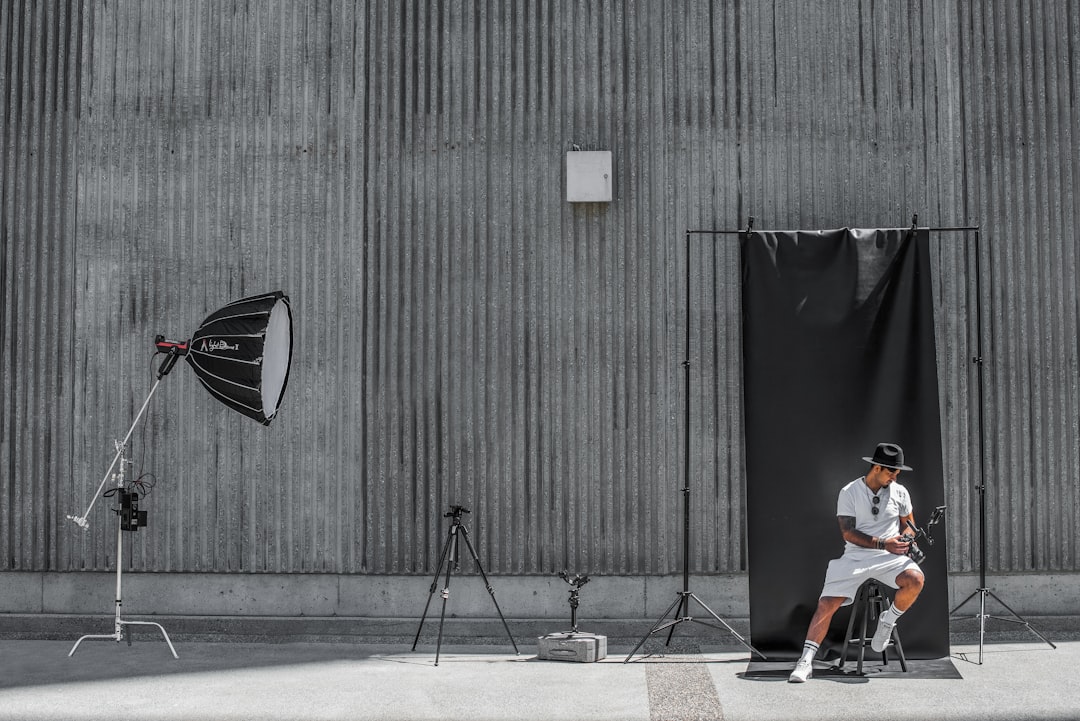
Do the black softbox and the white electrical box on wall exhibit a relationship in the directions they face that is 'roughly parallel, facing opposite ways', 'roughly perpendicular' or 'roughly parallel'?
roughly perpendicular

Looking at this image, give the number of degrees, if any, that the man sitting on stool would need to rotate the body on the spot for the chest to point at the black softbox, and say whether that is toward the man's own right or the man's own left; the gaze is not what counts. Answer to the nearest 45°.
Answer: approximately 90° to the man's own right

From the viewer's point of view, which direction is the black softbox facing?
to the viewer's right

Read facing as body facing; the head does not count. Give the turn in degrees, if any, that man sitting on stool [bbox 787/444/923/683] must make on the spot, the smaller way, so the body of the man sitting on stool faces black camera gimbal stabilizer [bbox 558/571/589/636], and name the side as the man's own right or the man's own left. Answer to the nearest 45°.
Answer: approximately 90° to the man's own right

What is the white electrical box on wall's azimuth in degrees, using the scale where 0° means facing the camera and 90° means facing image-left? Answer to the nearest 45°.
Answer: approximately 0°

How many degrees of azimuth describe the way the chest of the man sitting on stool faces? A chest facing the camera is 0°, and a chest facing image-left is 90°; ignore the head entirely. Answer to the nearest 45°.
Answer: approximately 0°

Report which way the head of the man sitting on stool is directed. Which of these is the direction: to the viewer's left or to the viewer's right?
to the viewer's right
